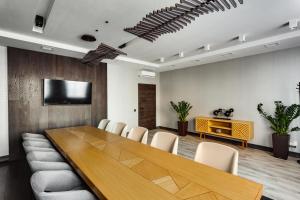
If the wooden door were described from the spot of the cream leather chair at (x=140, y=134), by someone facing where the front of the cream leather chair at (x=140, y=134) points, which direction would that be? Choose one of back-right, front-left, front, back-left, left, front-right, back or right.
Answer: back-right

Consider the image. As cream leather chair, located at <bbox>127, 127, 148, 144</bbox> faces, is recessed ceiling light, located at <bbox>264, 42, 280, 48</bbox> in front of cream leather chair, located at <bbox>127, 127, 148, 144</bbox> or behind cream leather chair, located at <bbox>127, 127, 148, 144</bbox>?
behind

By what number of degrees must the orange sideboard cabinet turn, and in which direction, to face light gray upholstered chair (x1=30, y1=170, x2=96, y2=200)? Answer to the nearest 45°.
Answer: approximately 45° to its left

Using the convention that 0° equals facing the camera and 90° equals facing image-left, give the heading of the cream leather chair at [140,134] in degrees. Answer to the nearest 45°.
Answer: approximately 45°

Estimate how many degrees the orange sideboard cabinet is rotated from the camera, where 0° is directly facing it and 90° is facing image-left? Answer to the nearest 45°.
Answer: approximately 45°

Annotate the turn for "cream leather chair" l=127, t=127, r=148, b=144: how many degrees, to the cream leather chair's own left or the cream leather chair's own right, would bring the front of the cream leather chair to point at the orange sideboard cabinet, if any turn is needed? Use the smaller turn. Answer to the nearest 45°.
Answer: approximately 180°

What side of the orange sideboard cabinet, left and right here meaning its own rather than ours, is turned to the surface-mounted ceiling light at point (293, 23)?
left

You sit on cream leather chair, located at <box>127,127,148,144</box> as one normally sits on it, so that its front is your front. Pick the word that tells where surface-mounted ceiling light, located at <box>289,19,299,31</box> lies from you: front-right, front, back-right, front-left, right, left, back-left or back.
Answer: back-left
